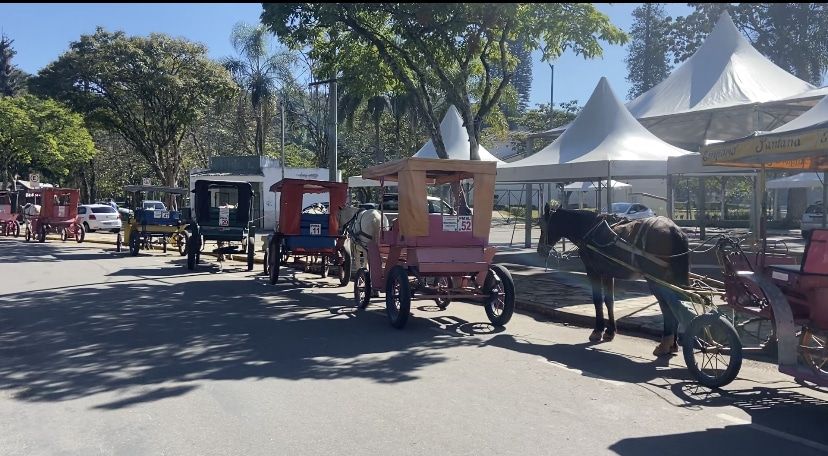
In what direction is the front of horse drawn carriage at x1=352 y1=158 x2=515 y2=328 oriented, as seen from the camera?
facing away from the viewer and to the left of the viewer

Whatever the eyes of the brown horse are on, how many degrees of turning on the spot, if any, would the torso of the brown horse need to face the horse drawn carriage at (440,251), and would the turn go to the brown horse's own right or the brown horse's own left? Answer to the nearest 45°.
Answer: approximately 45° to the brown horse's own left

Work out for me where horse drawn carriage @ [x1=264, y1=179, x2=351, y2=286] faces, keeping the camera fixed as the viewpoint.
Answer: facing away from the viewer

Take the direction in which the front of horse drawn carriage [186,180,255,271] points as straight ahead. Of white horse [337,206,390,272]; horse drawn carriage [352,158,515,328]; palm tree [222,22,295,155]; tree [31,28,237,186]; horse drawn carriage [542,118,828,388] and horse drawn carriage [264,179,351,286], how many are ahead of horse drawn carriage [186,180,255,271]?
2

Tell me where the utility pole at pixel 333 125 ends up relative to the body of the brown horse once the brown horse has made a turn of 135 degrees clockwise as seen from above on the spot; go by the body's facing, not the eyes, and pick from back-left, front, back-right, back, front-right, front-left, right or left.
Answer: back-left

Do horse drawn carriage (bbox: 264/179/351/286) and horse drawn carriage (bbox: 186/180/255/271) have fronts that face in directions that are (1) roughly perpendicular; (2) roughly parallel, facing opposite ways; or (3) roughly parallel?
roughly parallel

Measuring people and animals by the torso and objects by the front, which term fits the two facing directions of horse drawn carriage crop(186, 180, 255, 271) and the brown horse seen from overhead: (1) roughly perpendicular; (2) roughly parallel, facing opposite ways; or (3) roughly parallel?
roughly parallel

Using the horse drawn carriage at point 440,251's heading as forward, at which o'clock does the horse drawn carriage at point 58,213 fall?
the horse drawn carriage at point 58,213 is roughly at 12 o'clock from the horse drawn carriage at point 440,251.

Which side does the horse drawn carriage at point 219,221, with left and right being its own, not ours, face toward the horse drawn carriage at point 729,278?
back

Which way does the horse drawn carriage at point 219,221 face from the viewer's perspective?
away from the camera

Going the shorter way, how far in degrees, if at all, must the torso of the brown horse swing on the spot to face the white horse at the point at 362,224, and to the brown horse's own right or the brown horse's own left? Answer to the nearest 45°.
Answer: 0° — it already faces it

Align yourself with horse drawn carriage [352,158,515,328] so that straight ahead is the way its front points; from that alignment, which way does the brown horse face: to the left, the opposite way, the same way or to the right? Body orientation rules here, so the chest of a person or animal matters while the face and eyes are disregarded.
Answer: the same way

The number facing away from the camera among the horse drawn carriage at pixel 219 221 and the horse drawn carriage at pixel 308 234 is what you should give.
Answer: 2

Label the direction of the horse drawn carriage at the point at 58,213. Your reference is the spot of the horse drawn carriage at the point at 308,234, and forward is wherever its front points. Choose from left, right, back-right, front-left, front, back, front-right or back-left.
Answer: front-left

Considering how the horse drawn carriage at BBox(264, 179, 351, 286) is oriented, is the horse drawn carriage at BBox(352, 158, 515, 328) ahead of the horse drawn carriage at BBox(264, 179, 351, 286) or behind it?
behind
